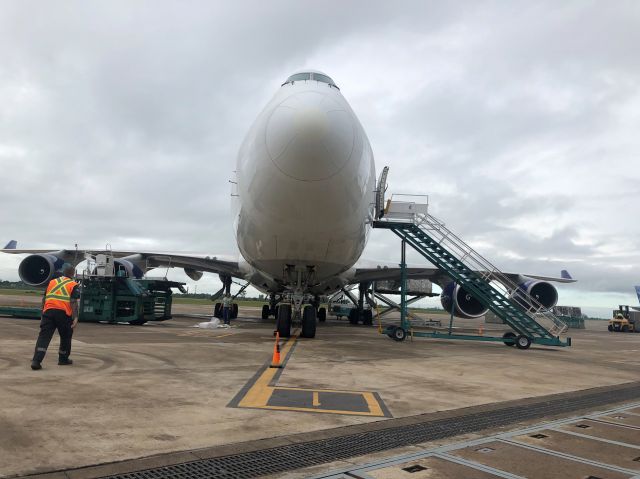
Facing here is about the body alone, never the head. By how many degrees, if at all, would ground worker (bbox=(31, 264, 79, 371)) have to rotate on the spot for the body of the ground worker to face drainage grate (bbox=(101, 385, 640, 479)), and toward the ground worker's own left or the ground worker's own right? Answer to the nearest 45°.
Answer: approximately 135° to the ground worker's own right

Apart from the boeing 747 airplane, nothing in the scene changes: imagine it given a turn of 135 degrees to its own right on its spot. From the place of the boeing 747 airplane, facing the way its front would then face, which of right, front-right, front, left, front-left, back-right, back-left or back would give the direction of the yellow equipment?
right

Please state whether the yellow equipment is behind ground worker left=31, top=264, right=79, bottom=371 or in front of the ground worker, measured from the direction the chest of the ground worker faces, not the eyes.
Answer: in front

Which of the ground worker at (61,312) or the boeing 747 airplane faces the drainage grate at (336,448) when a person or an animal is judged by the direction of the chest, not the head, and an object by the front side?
the boeing 747 airplane

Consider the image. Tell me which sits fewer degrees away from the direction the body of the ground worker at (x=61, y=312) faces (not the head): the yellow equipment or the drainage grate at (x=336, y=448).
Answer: the yellow equipment

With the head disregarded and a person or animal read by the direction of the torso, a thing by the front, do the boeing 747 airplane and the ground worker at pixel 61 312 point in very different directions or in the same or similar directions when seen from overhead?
very different directions

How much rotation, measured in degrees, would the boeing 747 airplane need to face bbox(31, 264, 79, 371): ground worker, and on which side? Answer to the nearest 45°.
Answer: approximately 45° to its right

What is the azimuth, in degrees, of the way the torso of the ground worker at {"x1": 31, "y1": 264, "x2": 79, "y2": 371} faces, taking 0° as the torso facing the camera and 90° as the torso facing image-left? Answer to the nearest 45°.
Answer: approximately 225°

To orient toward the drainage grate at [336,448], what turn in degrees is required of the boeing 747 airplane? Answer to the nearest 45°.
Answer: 0° — it already faces it

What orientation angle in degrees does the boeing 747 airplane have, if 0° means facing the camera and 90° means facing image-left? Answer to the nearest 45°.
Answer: approximately 0°

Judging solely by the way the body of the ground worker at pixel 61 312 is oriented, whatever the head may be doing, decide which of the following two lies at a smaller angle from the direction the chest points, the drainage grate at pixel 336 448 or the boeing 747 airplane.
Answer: the boeing 747 airplane

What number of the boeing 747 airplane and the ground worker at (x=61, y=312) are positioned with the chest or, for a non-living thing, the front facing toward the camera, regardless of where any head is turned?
1
